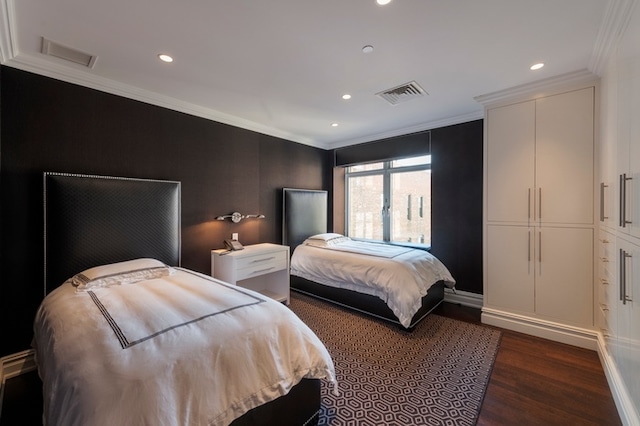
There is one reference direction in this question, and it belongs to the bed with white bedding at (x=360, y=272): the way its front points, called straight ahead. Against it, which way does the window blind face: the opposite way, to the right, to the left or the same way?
to the right

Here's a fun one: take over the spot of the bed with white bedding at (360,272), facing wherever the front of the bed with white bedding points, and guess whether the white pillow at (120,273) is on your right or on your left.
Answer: on your right

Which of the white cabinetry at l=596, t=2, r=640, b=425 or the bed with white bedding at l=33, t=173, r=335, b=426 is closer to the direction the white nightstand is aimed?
the white cabinetry

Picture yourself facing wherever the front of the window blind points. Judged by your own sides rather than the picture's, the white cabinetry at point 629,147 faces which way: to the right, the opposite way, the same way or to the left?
to the right

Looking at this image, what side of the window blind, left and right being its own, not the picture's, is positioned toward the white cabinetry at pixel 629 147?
left

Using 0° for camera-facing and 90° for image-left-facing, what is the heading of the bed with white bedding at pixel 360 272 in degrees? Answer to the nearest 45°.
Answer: approximately 315°

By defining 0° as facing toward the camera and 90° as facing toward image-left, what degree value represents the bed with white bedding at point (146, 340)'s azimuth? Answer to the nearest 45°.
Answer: approximately 315°

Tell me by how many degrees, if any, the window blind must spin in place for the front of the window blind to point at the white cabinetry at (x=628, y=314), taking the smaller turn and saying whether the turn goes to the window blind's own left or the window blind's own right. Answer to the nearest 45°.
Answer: approximately 90° to the window blind's own left

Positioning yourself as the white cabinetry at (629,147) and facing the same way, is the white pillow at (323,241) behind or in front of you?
in front

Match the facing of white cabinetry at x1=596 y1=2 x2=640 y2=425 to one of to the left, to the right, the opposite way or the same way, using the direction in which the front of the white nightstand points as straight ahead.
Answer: the opposite way

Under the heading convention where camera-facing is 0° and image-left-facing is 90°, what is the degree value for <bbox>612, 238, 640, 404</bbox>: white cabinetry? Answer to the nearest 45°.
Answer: approximately 90°

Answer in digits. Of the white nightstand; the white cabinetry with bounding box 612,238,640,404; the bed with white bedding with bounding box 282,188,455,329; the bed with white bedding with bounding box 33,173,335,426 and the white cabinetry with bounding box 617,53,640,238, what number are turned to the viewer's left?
2

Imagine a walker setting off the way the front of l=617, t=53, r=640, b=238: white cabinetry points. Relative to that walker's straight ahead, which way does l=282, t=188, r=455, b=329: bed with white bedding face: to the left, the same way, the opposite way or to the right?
the opposite way

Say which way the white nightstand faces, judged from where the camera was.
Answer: facing the viewer and to the right of the viewer

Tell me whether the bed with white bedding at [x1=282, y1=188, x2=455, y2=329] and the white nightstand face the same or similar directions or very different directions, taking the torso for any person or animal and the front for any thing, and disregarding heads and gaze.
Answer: same or similar directions
